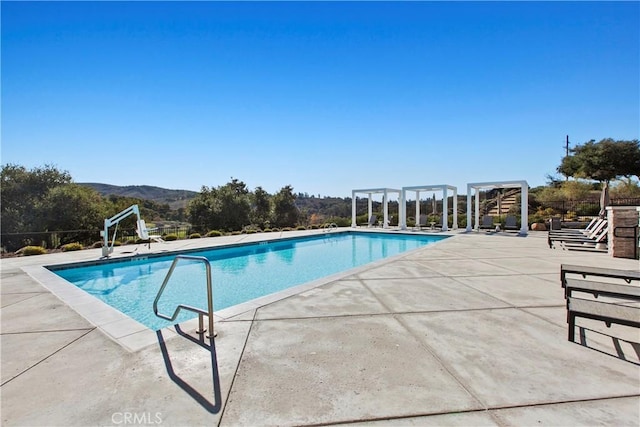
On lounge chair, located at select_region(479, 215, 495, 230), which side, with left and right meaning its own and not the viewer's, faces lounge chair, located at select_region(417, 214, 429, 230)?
right

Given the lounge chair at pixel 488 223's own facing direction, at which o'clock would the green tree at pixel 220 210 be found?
The green tree is roughly at 3 o'clock from the lounge chair.

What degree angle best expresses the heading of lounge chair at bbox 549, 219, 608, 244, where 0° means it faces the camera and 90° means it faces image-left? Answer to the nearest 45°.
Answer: approximately 90°

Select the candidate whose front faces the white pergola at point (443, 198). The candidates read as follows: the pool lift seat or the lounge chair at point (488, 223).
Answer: the pool lift seat

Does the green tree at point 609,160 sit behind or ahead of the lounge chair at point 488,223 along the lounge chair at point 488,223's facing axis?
behind

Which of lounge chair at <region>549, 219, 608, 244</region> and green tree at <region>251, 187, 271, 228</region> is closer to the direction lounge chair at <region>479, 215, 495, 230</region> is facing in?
the lounge chair

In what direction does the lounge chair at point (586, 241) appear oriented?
to the viewer's left

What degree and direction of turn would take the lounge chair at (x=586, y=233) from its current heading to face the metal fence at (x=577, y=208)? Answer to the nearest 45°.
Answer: approximately 90° to its right

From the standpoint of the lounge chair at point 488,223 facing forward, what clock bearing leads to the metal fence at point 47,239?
The metal fence is roughly at 2 o'clock from the lounge chair.

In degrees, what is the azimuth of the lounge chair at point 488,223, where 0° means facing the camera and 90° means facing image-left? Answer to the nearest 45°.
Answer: approximately 0°
